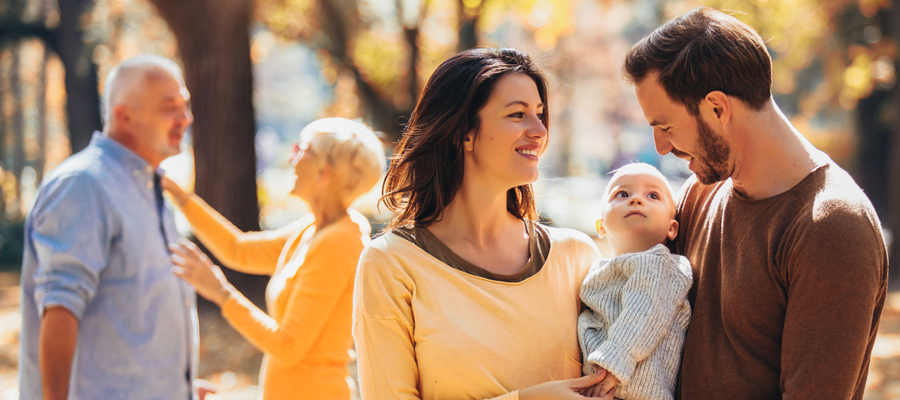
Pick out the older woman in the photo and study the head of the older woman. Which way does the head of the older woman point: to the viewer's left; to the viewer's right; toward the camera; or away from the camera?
to the viewer's left

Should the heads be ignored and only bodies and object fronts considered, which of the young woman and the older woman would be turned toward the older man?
the older woman

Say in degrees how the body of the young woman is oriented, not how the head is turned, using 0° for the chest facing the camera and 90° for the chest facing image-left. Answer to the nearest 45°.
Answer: approximately 315°

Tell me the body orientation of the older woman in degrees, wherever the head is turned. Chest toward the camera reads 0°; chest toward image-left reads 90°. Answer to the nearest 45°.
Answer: approximately 90°

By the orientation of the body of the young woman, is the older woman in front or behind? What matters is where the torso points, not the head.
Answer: behind

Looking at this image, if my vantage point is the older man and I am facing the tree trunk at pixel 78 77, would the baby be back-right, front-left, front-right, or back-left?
back-right

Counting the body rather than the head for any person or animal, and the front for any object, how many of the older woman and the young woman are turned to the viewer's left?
1

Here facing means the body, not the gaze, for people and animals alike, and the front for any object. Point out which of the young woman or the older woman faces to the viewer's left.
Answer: the older woman

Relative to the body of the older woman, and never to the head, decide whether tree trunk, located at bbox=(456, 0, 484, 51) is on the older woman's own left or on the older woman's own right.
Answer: on the older woman's own right

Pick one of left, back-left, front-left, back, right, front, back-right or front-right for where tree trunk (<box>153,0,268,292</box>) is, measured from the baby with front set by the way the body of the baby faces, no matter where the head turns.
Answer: right
